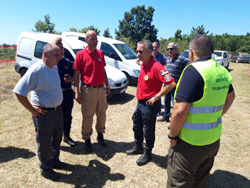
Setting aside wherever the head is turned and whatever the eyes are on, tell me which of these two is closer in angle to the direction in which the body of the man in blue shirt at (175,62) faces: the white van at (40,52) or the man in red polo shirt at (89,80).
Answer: the man in red polo shirt

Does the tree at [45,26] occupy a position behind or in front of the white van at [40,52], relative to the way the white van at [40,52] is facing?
behind

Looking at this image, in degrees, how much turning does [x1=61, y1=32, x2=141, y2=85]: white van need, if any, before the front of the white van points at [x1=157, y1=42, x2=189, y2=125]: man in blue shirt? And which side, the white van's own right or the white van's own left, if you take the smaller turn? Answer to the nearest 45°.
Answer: approximately 45° to the white van's own right

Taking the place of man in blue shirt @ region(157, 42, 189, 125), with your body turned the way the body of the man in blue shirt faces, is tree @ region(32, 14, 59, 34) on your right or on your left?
on your right

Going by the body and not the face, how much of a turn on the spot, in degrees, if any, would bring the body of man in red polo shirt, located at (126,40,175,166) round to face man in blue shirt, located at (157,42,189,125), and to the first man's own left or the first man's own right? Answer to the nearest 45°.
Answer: approximately 135° to the first man's own right

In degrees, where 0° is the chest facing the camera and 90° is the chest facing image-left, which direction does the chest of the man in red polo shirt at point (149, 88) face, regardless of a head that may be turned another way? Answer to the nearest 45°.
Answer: approximately 45°

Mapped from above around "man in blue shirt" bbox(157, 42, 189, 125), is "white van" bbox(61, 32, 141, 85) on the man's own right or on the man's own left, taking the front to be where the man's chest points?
on the man's own right
